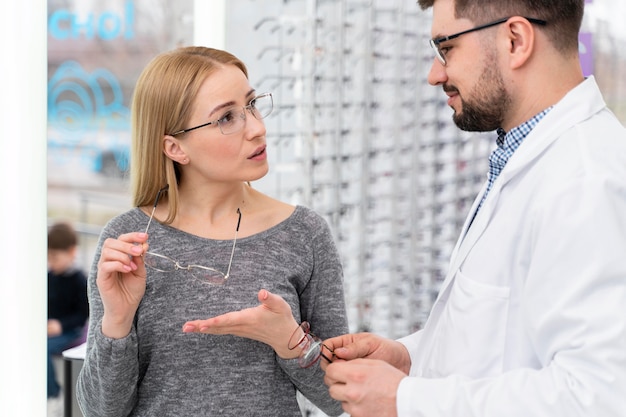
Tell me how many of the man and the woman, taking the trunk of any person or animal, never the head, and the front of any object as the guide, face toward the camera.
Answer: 1

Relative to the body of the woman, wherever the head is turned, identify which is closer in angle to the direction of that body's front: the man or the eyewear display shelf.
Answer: the man

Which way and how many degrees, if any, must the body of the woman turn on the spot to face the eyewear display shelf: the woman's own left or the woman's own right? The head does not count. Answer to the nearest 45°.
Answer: approximately 180°

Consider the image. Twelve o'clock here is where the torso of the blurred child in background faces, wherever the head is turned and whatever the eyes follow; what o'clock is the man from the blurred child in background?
The man is roughly at 10 o'clock from the blurred child in background.

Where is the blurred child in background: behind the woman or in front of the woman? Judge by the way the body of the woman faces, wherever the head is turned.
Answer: behind

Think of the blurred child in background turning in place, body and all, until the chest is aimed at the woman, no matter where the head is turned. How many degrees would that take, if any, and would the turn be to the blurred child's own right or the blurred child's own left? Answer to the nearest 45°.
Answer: approximately 45° to the blurred child's own left

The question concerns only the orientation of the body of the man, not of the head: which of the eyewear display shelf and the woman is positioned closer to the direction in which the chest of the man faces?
the woman

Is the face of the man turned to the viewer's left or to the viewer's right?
to the viewer's left

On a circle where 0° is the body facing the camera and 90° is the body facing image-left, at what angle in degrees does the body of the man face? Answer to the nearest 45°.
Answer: approximately 90°

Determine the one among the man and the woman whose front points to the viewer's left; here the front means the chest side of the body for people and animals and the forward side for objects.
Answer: the man

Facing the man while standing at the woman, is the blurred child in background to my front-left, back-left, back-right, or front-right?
back-left

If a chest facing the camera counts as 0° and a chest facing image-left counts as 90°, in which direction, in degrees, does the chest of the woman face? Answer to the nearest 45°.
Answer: approximately 0°

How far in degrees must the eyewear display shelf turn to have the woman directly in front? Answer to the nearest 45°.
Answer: approximately 45° to its left

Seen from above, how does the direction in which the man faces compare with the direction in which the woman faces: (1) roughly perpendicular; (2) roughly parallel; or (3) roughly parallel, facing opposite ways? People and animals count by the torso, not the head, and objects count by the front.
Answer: roughly perpendicular

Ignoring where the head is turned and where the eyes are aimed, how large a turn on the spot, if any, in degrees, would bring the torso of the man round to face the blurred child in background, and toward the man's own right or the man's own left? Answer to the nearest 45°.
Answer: approximately 45° to the man's own right
